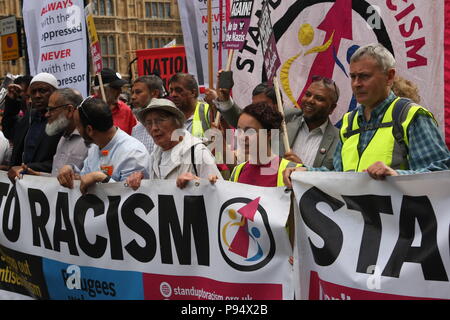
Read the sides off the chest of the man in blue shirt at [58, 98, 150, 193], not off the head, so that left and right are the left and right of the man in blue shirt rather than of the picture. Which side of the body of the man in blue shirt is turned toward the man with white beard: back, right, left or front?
right

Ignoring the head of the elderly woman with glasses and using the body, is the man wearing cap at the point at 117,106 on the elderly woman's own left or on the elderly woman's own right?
on the elderly woman's own right

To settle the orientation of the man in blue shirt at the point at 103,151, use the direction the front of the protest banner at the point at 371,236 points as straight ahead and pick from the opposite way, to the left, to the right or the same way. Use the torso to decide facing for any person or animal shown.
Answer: the same way

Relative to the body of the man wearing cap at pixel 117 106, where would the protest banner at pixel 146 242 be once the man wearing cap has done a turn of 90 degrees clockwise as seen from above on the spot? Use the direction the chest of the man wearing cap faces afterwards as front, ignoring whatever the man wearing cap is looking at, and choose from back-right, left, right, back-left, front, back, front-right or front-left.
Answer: front-left

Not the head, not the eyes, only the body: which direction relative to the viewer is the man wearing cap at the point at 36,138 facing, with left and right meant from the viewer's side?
facing the viewer and to the left of the viewer

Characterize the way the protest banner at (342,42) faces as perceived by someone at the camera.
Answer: facing the viewer

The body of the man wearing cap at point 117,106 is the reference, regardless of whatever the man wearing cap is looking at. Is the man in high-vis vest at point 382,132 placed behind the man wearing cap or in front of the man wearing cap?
in front

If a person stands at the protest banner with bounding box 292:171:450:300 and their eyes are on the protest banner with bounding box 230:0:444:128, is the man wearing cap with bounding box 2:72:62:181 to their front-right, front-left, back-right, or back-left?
front-left

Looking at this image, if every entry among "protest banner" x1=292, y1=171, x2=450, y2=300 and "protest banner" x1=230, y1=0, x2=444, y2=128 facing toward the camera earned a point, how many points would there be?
2

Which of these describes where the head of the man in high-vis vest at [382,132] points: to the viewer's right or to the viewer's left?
to the viewer's left

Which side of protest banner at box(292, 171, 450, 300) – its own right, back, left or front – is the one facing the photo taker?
front
